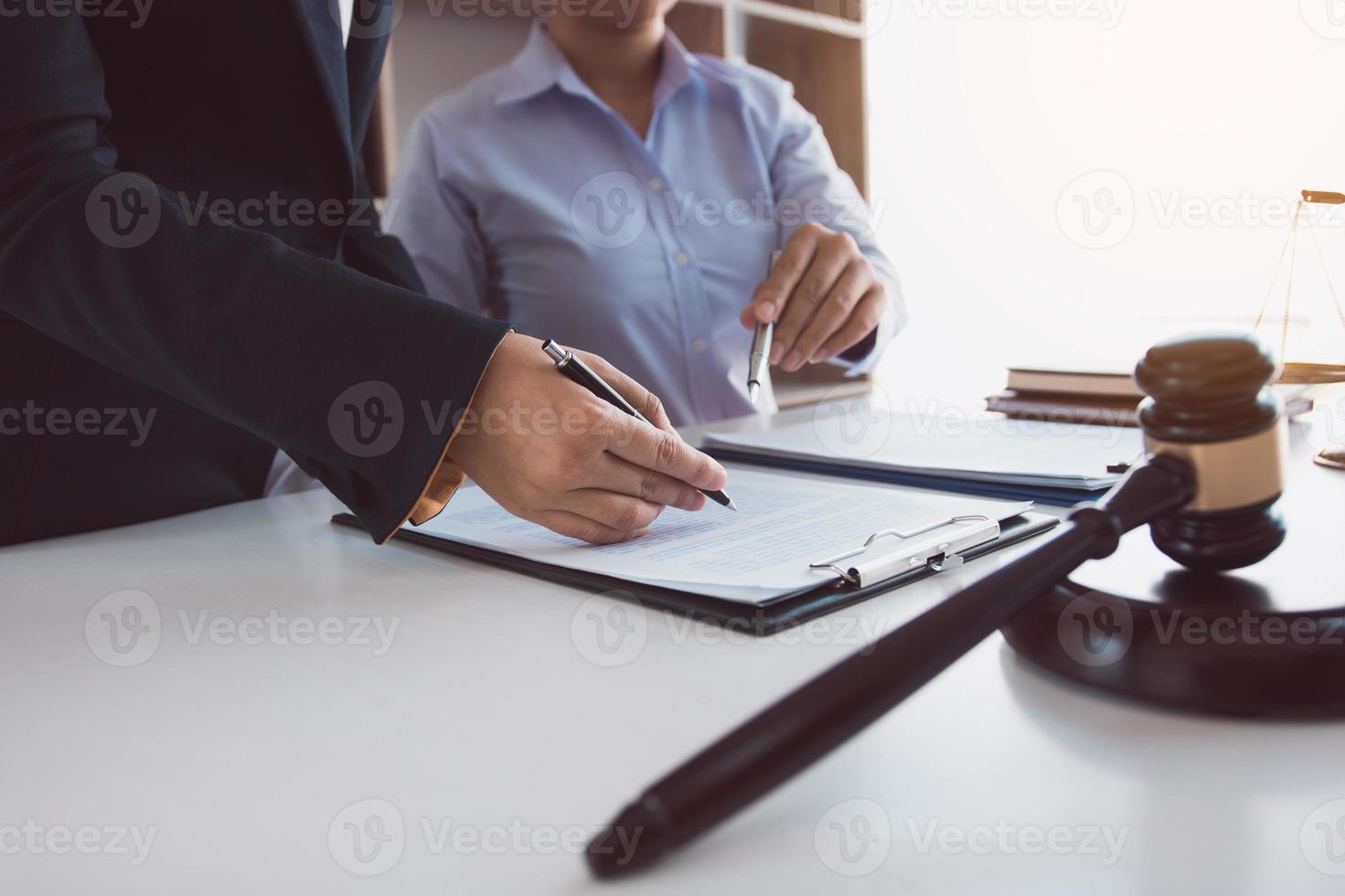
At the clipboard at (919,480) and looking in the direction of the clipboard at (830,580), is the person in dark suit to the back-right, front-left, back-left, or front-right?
front-right

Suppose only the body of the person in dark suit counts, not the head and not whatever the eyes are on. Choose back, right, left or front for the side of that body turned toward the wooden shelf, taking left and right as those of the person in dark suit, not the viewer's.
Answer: left

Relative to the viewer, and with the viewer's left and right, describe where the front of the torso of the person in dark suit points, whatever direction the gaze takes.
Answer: facing the viewer and to the right of the viewer

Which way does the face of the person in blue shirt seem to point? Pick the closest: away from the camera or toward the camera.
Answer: toward the camera

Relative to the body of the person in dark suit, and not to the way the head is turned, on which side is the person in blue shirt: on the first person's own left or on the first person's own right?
on the first person's own left
